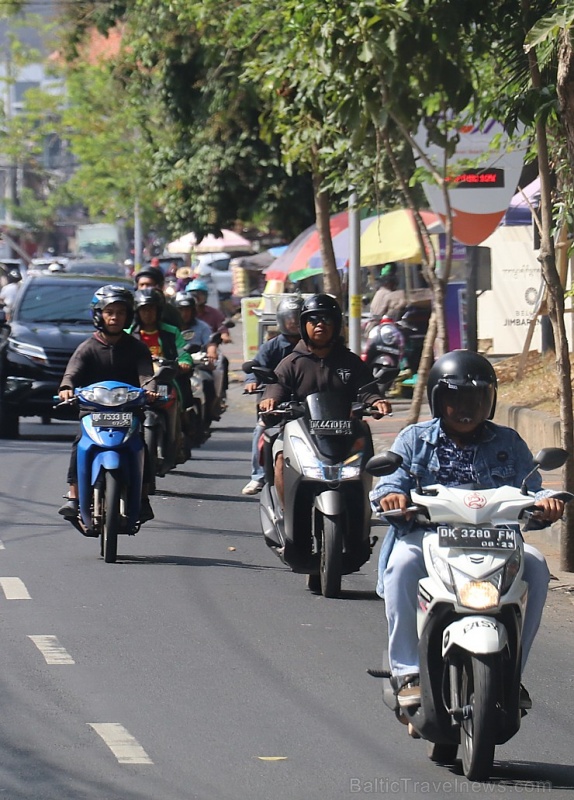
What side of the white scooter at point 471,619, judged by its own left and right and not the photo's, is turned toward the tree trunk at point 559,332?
back

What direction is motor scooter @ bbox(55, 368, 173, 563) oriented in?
toward the camera

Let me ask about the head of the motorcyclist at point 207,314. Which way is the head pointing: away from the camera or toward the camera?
toward the camera

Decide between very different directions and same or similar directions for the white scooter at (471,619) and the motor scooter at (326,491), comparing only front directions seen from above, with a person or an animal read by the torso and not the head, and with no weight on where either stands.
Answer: same or similar directions

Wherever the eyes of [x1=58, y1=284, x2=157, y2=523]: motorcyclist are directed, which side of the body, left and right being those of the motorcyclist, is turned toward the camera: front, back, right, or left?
front

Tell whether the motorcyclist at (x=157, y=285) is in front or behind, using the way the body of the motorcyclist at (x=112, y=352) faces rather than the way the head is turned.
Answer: behind

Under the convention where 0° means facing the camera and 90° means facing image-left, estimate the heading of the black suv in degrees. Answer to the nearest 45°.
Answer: approximately 0°

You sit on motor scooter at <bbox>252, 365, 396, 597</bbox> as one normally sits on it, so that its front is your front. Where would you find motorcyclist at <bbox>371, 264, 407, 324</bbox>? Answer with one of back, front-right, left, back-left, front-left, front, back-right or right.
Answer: back

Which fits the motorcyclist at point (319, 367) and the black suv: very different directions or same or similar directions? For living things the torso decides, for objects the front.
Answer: same or similar directions

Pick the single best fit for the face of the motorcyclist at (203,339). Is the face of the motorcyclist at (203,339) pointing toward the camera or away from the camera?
toward the camera

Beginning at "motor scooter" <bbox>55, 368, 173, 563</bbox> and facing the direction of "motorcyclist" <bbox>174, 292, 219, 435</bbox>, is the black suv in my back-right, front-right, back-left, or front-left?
front-left

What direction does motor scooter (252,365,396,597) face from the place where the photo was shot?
facing the viewer

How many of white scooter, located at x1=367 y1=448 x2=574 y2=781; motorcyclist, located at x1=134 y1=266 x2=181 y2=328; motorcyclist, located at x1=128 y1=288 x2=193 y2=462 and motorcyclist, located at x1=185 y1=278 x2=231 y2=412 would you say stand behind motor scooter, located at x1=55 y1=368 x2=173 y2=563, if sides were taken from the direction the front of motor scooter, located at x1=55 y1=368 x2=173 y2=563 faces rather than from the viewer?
3

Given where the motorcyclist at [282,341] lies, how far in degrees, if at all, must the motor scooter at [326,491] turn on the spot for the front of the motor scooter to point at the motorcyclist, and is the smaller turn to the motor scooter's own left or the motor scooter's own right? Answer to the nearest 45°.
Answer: approximately 180°

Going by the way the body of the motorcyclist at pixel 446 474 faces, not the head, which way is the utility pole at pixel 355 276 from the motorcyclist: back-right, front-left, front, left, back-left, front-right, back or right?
back
